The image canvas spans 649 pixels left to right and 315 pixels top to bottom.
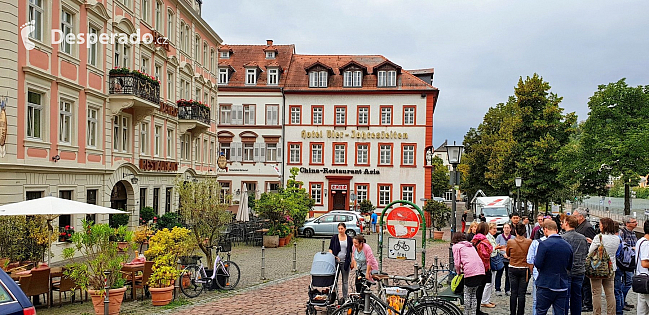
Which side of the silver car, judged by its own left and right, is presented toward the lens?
left

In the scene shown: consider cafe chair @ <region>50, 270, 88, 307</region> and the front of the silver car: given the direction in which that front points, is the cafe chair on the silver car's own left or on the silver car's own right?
on the silver car's own left

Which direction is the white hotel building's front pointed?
toward the camera

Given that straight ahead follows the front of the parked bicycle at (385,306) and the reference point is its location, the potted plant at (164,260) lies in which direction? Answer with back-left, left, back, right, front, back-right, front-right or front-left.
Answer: front-right

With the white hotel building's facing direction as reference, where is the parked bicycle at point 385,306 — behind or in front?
in front
